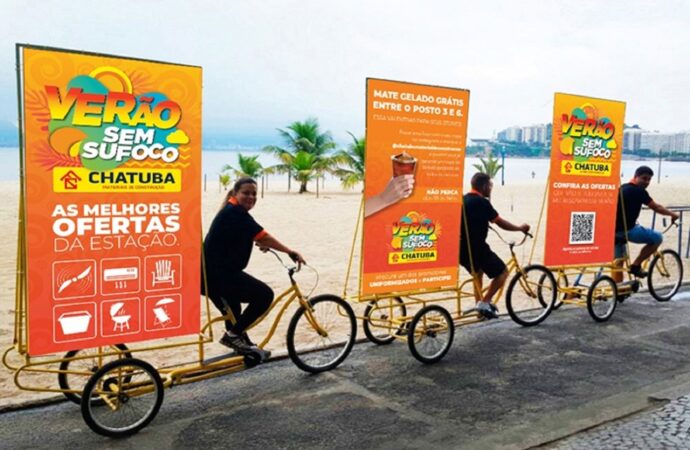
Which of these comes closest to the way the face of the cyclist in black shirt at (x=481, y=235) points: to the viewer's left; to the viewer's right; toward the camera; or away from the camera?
to the viewer's right

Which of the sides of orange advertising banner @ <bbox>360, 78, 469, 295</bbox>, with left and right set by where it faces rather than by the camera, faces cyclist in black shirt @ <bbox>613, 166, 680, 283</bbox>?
left

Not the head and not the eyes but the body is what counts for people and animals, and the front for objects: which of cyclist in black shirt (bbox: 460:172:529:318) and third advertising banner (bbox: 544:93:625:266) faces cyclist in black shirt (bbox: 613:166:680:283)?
cyclist in black shirt (bbox: 460:172:529:318)

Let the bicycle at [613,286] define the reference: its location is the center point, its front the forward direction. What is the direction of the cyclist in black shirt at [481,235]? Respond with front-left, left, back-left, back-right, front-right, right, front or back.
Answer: back

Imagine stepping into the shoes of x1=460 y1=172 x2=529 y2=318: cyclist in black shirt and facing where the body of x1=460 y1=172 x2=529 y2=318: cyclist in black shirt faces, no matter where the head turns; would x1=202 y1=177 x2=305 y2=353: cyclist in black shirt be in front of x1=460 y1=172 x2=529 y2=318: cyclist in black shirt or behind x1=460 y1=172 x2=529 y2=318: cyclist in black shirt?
behind

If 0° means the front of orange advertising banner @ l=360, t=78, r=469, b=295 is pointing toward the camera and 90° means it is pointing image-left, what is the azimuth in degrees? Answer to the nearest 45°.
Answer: approximately 315°

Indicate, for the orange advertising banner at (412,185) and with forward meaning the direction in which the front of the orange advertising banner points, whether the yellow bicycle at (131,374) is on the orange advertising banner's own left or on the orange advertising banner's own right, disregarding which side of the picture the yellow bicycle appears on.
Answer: on the orange advertising banner's own right

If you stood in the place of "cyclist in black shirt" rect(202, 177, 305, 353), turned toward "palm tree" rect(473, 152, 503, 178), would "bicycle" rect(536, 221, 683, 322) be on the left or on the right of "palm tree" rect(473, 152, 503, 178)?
right

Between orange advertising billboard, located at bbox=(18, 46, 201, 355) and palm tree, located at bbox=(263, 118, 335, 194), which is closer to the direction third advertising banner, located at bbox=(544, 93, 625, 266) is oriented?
the orange advertising billboard

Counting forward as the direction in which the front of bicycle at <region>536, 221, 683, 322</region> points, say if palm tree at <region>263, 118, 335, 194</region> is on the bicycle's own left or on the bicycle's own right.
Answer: on the bicycle's own left

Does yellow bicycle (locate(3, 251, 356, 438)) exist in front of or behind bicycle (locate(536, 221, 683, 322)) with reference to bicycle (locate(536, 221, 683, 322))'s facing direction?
behind

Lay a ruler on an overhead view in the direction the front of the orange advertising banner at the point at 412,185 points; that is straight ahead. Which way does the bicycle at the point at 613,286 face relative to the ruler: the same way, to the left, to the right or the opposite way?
to the left

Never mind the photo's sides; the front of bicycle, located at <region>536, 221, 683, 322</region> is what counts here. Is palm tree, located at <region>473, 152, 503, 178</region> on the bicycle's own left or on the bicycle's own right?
on the bicycle's own left

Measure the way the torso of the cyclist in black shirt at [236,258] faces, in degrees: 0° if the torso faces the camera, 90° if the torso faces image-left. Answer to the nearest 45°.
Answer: approximately 270°
